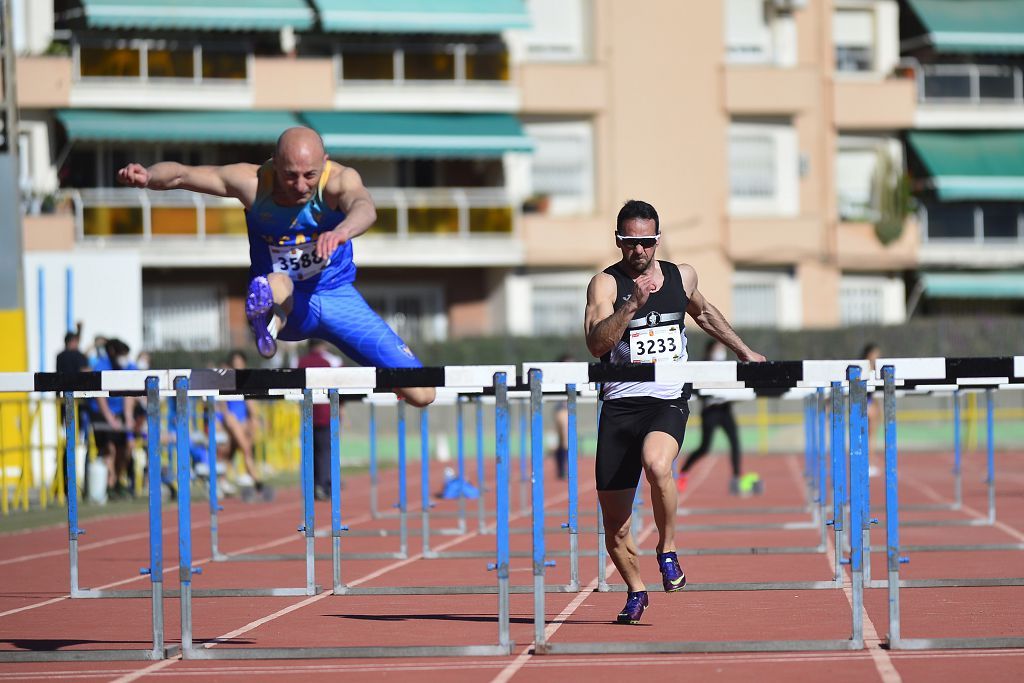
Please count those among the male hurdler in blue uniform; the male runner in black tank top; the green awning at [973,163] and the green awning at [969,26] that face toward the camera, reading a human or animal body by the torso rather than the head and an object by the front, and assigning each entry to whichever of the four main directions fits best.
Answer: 4

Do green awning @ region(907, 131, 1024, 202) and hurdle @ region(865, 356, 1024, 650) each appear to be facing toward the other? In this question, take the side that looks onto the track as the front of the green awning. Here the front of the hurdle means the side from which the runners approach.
yes

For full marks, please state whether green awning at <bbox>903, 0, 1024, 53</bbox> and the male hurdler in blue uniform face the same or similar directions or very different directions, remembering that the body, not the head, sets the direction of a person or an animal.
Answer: same or similar directions

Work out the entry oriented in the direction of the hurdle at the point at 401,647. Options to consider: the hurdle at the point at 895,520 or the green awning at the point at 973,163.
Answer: the green awning

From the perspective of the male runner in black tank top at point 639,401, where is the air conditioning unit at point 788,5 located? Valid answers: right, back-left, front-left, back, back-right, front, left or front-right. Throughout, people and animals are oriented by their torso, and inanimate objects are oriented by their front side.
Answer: back

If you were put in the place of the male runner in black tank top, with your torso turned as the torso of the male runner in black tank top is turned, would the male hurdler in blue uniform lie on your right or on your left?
on your right

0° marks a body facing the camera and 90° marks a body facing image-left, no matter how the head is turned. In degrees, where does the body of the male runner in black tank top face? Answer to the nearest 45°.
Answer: approximately 0°

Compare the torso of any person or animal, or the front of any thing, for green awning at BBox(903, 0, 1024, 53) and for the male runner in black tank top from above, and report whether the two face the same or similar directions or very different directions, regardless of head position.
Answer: same or similar directions

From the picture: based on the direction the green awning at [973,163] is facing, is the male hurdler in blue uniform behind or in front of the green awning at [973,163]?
in front

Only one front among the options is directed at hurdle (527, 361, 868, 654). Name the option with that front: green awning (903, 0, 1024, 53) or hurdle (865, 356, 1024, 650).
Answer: the green awning

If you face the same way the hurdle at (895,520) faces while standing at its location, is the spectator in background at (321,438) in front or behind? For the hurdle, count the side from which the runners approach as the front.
in front

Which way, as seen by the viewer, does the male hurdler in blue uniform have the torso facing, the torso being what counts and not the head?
toward the camera

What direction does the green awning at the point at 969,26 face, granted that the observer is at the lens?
facing the viewer

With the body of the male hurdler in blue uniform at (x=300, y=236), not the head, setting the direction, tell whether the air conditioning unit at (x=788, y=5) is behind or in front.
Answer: behind

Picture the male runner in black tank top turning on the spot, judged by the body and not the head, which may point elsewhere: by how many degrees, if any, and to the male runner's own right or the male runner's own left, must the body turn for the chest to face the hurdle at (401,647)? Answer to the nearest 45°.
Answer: approximately 45° to the male runner's own right

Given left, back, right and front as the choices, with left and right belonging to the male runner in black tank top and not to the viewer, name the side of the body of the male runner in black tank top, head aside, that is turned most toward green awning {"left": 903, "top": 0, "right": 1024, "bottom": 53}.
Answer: back

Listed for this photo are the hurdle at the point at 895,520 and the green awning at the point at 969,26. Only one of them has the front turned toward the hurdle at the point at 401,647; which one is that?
the green awning

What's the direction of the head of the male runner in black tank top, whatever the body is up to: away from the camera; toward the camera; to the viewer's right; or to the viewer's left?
toward the camera

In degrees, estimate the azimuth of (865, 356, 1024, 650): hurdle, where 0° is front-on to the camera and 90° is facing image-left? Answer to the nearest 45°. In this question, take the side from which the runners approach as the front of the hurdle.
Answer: approximately 180°
